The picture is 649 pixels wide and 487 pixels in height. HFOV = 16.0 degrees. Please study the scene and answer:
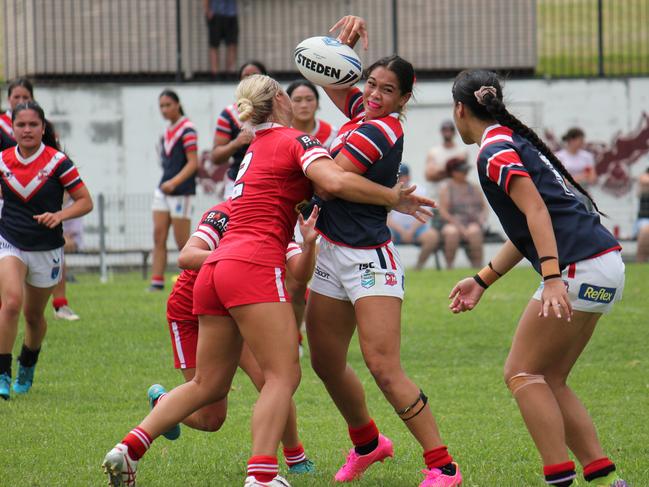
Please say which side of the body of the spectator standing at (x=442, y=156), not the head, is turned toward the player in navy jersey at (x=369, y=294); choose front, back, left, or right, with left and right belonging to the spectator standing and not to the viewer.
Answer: front

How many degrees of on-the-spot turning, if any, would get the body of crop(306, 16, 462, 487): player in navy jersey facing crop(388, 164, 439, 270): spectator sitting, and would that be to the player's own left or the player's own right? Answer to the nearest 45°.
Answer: approximately 135° to the player's own right

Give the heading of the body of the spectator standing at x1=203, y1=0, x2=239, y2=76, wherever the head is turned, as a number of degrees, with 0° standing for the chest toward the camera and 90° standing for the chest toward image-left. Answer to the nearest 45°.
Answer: approximately 0°

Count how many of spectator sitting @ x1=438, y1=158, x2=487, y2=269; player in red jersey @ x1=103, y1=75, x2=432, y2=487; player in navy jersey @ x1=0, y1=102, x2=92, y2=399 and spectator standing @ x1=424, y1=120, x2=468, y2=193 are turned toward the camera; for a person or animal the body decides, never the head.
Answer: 3

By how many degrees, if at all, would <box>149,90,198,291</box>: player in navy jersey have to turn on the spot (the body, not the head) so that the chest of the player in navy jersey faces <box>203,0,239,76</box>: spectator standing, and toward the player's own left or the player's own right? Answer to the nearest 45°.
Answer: approximately 135° to the player's own right

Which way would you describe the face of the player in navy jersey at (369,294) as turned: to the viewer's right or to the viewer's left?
to the viewer's left

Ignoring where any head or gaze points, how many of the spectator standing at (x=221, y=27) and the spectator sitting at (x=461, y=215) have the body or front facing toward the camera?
2

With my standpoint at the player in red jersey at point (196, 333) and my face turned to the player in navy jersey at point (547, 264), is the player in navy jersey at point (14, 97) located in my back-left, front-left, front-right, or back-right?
back-left

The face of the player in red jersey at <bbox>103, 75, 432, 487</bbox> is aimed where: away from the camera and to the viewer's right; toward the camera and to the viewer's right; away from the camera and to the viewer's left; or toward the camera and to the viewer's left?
away from the camera and to the viewer's right

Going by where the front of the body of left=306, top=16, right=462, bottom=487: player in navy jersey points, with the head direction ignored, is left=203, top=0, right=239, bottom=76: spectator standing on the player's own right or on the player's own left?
on the player's own right
